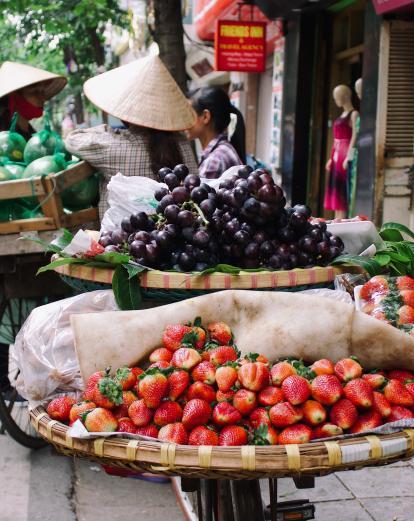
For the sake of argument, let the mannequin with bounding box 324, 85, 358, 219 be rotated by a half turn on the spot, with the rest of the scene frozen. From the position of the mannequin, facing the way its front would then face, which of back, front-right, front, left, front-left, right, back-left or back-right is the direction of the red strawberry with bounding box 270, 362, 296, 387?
back-right

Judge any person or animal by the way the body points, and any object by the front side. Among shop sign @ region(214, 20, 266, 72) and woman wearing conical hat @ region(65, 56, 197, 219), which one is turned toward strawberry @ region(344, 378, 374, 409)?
the shop sign

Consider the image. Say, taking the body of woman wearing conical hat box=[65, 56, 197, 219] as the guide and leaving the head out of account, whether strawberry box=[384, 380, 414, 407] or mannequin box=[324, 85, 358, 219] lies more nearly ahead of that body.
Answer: the mannequin

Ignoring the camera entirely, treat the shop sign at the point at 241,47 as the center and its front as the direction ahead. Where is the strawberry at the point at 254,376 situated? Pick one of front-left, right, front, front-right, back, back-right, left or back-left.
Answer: front

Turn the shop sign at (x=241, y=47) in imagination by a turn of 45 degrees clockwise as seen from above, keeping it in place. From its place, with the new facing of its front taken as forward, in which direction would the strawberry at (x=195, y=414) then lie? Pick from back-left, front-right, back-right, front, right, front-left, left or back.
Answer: front-left

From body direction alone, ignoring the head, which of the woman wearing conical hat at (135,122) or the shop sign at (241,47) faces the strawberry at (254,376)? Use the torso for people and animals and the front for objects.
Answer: the shop sign

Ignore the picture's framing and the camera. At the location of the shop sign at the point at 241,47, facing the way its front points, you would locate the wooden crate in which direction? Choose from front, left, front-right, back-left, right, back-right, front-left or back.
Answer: front

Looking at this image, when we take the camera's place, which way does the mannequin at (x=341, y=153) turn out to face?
facing the viewer and to the left of the viewer

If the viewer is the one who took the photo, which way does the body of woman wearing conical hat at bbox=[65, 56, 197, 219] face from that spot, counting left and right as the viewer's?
facing away from the viewer and to the left of the viewer

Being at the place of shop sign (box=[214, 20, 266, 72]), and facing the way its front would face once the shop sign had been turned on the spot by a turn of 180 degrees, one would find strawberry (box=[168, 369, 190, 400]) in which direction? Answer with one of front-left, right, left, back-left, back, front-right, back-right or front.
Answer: back

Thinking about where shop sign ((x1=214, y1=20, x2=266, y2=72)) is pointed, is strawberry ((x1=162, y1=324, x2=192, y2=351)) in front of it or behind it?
in front

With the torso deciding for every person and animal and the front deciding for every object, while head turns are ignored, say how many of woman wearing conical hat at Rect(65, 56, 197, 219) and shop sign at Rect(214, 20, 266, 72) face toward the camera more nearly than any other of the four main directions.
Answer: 1

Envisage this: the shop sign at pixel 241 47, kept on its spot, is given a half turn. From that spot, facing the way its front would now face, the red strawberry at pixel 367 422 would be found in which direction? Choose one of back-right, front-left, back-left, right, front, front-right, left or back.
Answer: back

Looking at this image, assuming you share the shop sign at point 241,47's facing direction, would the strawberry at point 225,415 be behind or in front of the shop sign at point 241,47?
in front

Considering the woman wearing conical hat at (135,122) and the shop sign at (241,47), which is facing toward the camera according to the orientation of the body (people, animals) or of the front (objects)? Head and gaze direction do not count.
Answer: the shop sign

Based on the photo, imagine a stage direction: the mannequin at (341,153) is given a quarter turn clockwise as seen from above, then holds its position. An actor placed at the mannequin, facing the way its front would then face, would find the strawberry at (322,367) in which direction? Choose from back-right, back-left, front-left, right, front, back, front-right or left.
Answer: back-left

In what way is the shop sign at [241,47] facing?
toward the camera

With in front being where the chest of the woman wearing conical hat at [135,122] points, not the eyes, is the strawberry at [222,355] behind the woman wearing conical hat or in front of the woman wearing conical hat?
behind
